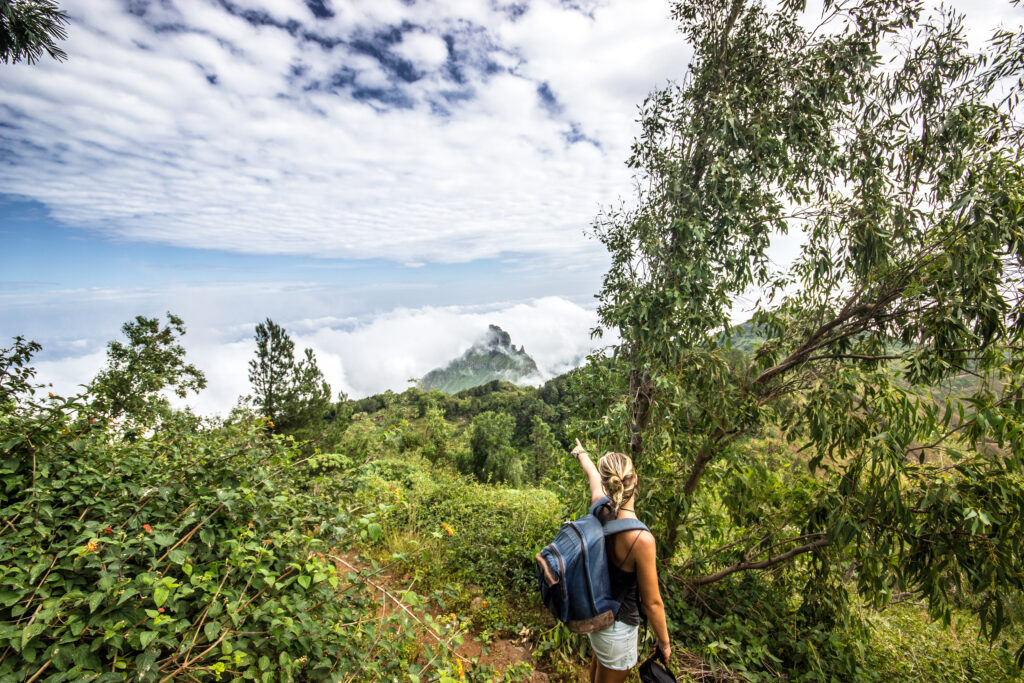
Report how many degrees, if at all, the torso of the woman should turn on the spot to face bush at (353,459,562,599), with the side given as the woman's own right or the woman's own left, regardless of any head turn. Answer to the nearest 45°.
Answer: approximately 90° to the woman's own left

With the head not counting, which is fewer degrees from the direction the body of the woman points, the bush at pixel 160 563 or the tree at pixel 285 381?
the tree

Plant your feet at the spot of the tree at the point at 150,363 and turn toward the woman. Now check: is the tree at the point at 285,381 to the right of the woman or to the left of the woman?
left

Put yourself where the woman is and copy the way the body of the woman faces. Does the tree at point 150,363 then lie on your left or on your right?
on your left

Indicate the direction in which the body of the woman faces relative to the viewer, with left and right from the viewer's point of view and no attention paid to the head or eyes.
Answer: facing away from the viewer and to the right of the viewer

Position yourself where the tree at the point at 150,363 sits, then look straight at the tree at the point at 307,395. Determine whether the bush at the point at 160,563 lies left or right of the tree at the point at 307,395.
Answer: right

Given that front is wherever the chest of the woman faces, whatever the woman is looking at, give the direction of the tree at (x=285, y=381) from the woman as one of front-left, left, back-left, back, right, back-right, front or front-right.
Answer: left
